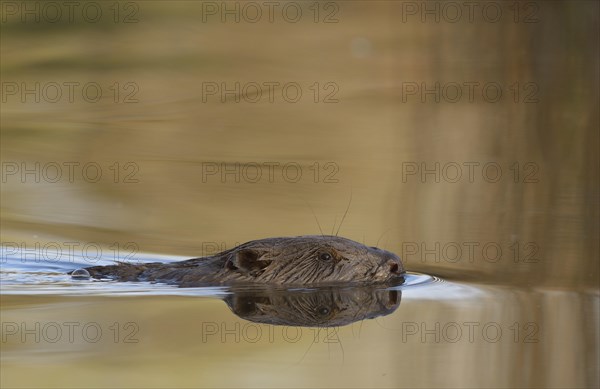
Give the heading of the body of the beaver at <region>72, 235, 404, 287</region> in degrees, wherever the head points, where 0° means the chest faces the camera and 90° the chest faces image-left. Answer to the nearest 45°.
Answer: approximately 270°
